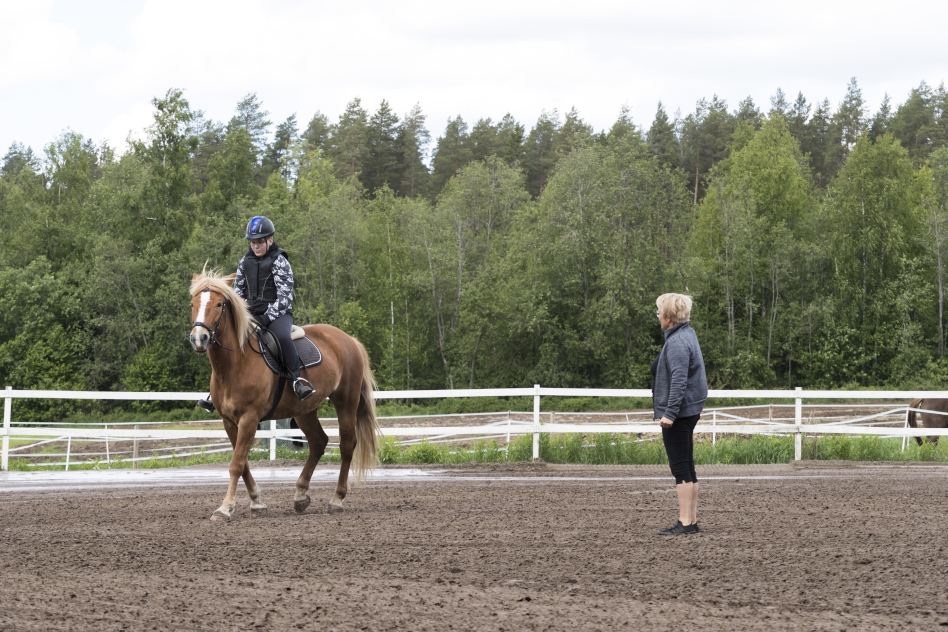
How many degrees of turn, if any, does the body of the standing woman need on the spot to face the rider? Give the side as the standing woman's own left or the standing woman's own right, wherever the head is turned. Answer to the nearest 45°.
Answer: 0° — they already face them

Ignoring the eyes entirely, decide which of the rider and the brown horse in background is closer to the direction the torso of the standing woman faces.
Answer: the rider

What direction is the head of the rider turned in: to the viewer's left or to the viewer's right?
to the viewer's left

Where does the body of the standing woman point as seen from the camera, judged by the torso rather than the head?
to the viewer's left

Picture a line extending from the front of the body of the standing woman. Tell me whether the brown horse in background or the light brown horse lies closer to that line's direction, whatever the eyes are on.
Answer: the light brown horse

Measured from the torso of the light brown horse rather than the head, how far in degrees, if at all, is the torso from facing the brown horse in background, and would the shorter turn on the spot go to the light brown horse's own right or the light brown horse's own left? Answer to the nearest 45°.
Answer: approximately 180°

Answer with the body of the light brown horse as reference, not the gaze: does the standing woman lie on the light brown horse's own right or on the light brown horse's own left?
on the light brown horse's own left

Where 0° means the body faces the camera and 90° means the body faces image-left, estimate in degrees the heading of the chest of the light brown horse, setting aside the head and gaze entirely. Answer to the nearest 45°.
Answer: approximately 45°
